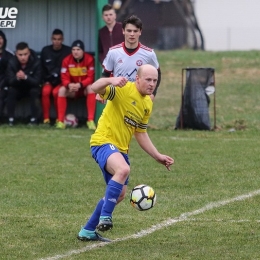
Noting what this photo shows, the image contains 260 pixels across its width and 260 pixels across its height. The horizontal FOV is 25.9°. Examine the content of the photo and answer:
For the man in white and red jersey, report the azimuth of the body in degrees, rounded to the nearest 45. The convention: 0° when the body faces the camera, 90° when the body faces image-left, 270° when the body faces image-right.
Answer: approximately 0°

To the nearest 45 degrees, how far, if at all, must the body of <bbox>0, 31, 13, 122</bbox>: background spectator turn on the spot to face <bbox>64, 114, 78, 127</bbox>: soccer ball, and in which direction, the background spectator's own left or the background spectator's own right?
approximately 90° to the background spectator's own left

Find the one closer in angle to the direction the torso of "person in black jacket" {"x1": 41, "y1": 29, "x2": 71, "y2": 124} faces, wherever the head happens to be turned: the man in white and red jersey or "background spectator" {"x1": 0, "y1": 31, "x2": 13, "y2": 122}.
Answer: the man in white and red jersey

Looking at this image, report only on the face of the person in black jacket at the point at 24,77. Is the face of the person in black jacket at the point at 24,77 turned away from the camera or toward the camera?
toward the camera

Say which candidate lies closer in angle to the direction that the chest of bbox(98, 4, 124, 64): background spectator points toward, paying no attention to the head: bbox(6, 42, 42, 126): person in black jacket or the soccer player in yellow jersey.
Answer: the soccer player in yellow jersey

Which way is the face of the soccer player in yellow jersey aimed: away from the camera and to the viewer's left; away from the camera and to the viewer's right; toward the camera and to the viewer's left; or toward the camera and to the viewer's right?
toward the camera and to the viewer's right

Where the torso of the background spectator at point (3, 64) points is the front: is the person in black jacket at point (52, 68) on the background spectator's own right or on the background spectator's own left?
on the background spectator's own left

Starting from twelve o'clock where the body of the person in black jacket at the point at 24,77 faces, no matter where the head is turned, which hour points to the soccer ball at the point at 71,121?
The soccer ball is roughly at 9 o'clock from the person in black jacket.

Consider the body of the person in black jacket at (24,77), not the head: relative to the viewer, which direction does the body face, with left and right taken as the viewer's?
facing the viewer

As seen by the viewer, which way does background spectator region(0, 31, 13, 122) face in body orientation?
toward the camera

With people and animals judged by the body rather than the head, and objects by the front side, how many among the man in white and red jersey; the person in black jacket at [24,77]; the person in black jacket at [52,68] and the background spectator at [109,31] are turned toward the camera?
4

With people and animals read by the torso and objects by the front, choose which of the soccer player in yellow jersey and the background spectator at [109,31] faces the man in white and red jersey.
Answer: the background spectator

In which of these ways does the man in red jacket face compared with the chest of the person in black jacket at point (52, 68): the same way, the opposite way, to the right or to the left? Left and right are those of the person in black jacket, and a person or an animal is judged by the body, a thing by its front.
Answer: the same way

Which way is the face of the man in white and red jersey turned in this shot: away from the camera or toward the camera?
toward the camera

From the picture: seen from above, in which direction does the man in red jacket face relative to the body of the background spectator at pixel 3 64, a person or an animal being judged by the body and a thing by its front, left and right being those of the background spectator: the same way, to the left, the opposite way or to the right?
the same way

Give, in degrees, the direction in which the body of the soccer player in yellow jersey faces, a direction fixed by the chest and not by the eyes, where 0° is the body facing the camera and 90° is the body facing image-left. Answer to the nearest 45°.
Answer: approximately 315°

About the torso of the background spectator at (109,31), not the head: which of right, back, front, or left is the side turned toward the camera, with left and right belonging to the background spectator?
front

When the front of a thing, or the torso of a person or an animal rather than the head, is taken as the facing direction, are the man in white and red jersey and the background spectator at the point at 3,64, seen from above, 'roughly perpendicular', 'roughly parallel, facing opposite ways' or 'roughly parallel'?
roughly parallel

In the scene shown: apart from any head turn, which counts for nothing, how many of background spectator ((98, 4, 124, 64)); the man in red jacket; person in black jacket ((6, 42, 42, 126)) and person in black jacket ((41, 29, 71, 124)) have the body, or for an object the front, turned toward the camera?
4
